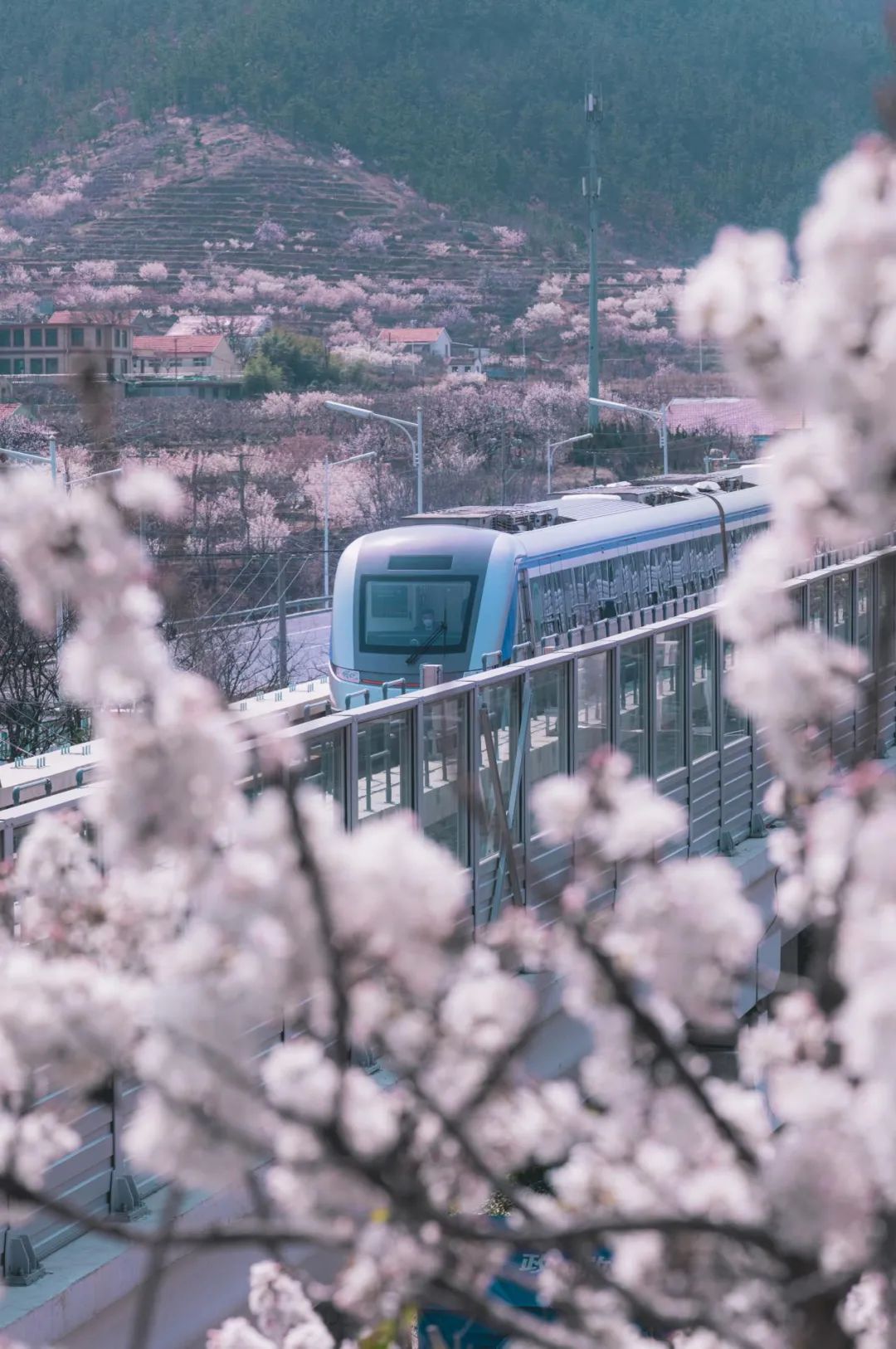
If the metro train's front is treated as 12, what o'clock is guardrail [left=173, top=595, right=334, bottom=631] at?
The guardrail is roughly at 4 o'clock from the metro train.

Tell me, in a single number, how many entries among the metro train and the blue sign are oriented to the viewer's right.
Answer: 0

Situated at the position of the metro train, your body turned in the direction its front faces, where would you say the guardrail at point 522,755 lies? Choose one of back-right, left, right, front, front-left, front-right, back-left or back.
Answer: front-left

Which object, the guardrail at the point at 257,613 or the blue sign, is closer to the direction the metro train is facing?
the blue sign

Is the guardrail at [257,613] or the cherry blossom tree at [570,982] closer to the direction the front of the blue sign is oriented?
the cherry blossom tree

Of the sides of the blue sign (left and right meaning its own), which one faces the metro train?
back

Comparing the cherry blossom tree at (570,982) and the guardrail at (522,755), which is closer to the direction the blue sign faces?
the cherry blossom tree

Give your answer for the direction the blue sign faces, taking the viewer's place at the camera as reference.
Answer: facing the viewer

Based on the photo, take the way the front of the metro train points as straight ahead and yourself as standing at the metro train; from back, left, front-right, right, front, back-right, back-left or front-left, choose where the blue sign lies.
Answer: front-left

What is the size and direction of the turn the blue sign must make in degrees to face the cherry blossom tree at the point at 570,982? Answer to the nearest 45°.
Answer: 0° — it already faces it

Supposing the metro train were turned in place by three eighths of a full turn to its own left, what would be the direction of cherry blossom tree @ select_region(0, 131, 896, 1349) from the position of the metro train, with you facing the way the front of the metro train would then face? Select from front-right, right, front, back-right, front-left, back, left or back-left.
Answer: right

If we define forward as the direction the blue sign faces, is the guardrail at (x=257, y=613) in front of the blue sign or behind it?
behind

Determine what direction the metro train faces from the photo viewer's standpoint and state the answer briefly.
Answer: facing the viewer and to the left of the viewer
